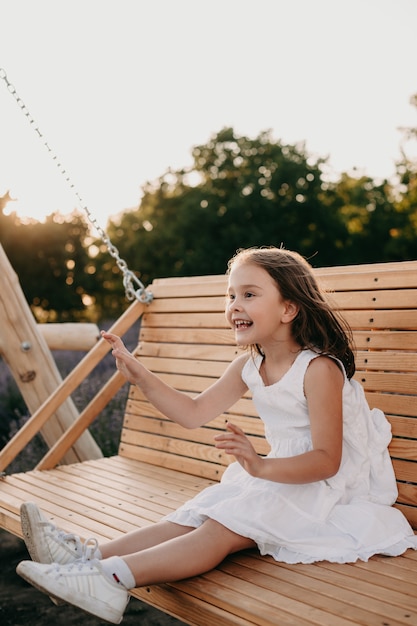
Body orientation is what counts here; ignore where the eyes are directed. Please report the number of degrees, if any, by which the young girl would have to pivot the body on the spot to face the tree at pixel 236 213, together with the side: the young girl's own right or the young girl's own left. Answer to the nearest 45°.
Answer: approximately 135° to the young girl's own right

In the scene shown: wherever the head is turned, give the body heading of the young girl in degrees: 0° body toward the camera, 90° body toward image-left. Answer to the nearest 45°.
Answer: approximately 45°

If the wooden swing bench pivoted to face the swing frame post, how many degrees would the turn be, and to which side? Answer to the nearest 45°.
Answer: approximately 90° to its right

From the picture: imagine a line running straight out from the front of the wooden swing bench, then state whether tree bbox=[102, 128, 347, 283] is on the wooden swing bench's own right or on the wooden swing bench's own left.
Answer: on the wooden swing bench's own right

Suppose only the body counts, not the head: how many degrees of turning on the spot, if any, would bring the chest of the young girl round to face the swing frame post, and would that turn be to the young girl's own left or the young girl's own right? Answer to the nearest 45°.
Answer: approximately 90° to the young girl's own right
